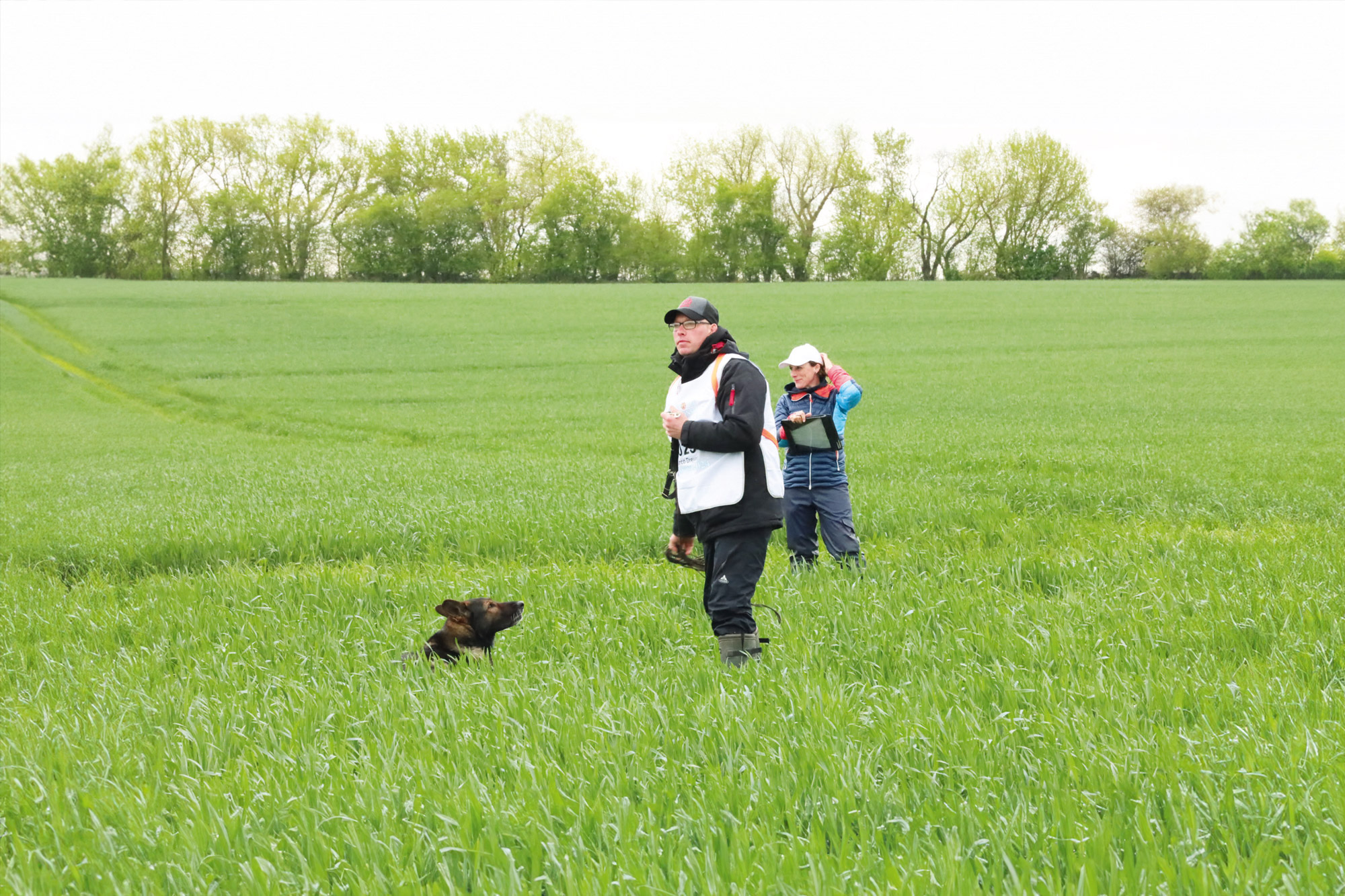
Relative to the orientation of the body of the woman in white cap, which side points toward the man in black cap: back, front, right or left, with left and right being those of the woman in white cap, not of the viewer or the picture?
front

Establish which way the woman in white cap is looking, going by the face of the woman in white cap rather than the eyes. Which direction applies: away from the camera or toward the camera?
toward the camera

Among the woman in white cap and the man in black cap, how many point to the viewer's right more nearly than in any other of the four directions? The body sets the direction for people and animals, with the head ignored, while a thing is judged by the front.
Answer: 0

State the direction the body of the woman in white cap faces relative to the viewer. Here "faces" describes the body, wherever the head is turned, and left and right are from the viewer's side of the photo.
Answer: facing the viewer

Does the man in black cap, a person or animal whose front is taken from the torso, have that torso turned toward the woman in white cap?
no

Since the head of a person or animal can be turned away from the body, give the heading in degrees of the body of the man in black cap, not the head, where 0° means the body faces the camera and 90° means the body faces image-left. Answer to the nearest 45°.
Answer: approximately 45°
